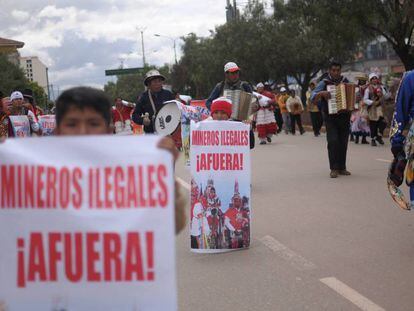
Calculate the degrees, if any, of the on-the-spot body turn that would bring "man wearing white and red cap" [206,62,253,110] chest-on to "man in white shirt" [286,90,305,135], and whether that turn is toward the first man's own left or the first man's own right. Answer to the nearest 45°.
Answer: approximately 180°

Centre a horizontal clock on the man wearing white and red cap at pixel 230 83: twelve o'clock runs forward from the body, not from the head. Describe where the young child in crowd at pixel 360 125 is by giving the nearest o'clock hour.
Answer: The young child in crowd is roughly at 7 o'clock from the man wearing white and red cap.

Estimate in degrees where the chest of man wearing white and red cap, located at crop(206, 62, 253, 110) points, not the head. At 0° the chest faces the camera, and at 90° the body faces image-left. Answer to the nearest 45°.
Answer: approximately 0°

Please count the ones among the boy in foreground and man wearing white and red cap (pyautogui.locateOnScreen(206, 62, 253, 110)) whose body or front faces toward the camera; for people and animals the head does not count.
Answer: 2

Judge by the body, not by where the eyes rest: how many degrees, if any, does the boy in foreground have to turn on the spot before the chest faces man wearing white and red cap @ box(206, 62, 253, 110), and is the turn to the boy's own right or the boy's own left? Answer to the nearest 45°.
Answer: approximately 180°

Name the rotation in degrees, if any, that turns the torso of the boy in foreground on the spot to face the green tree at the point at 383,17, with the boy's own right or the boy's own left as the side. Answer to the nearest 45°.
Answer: approximately 135° to the boy's own left

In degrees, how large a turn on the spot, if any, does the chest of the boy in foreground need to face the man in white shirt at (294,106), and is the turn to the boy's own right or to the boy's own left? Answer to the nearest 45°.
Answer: approximately 180°

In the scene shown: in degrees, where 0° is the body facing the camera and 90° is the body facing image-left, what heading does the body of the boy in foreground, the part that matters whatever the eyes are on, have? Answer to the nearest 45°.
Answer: approximately 0°
